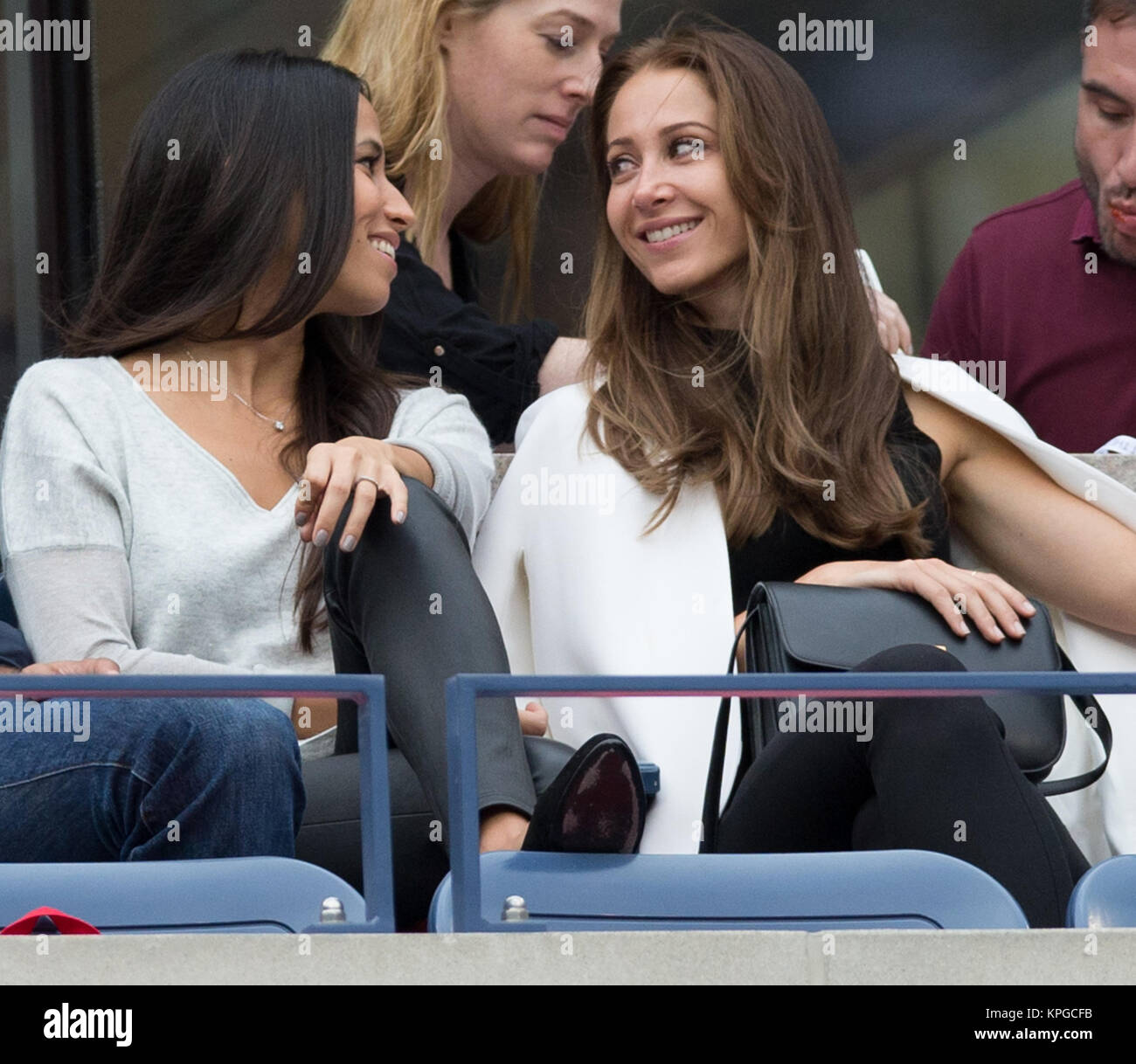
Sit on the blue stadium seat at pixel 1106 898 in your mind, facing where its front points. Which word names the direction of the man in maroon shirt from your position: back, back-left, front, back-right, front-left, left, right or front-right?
back

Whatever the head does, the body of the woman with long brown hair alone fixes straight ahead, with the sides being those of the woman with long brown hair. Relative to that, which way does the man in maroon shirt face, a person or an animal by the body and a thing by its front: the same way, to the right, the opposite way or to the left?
the same way

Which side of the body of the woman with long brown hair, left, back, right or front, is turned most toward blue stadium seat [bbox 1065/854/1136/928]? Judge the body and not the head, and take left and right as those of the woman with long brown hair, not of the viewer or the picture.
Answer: front

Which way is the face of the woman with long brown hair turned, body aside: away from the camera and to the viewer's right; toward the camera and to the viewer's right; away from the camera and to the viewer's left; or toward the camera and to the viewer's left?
toward the camera and to the viewer's left

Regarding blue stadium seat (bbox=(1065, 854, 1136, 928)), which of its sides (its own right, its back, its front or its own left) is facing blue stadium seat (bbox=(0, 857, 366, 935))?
right

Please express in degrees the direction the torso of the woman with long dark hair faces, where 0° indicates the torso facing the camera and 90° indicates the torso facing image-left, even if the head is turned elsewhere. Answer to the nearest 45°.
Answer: approximately 315°

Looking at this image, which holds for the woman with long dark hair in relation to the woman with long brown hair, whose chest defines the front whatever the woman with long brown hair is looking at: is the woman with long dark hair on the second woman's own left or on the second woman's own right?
on the second woman's own right

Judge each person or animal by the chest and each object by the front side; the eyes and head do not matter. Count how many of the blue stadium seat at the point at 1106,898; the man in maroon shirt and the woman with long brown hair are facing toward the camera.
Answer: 3

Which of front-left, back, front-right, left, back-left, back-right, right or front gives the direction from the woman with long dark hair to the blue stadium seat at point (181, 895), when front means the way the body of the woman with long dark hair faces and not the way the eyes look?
front-right

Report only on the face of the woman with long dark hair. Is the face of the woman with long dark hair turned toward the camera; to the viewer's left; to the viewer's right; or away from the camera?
to the viewer's right

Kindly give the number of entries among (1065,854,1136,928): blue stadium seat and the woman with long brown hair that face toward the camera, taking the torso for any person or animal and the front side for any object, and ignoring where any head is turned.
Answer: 2

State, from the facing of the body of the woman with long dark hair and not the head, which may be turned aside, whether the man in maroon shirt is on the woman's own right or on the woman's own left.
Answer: on the woman's own left

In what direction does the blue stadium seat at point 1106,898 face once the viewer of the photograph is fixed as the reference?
facing the viewer

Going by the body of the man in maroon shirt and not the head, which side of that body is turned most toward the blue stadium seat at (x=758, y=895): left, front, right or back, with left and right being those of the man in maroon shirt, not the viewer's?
front

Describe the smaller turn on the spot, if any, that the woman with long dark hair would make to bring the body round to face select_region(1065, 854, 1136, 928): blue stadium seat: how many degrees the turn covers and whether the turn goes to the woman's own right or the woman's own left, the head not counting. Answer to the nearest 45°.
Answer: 0° — they already face it
